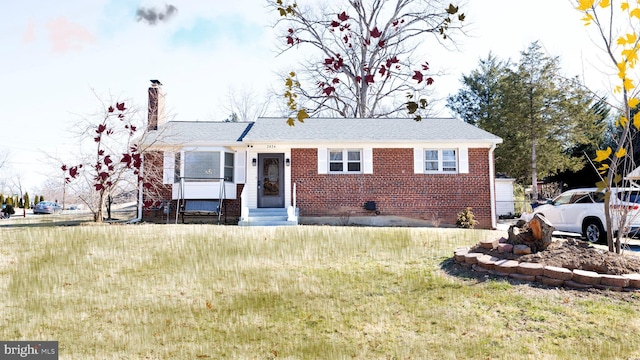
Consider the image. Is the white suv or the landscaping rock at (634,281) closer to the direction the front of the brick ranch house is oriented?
the landscaping rock

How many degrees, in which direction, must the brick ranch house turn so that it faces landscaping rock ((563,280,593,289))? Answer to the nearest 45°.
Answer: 0° — it already faces it

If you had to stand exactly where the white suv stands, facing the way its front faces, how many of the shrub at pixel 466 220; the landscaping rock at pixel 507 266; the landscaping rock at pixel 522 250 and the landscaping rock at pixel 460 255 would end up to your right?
0

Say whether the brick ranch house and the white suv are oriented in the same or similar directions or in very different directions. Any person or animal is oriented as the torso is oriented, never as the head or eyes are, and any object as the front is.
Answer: very different directions

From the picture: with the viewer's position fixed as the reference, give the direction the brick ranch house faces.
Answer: facing the viewer

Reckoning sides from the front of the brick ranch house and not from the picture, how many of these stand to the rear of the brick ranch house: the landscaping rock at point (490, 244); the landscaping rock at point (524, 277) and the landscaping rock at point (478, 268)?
0

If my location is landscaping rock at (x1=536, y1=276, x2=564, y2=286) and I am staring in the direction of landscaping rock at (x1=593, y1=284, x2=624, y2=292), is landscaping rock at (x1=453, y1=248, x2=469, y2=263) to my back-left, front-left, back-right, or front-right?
back-left

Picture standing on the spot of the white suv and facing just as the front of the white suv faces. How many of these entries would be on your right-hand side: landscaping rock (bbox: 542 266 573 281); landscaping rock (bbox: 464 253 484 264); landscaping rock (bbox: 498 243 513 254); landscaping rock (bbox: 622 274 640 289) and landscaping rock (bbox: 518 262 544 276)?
0

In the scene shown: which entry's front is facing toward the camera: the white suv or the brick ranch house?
the brick ranch house

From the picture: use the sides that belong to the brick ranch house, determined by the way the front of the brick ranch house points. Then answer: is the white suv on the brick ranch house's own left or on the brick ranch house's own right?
on the brick ranch house's own left

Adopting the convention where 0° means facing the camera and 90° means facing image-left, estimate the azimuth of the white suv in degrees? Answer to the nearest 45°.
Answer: approximately 135°

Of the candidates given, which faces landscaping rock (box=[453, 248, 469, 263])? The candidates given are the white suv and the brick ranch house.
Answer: the brick ranch house

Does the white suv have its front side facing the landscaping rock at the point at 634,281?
no

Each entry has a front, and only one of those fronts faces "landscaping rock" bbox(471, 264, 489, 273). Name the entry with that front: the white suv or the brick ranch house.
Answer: the brick ranch house

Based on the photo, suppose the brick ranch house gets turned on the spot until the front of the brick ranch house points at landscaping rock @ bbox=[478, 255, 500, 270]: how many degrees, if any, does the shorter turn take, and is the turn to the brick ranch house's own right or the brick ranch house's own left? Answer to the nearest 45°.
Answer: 0° — it already faces it

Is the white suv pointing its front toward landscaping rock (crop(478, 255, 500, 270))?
no

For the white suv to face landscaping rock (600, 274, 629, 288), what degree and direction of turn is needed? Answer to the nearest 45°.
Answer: approximately 135° to its left

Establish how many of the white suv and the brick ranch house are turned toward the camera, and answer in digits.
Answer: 1

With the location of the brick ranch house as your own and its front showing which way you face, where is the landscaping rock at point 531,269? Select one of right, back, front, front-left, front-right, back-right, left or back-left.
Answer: front

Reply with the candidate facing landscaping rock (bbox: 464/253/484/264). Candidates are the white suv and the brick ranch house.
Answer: the brick ranch house
